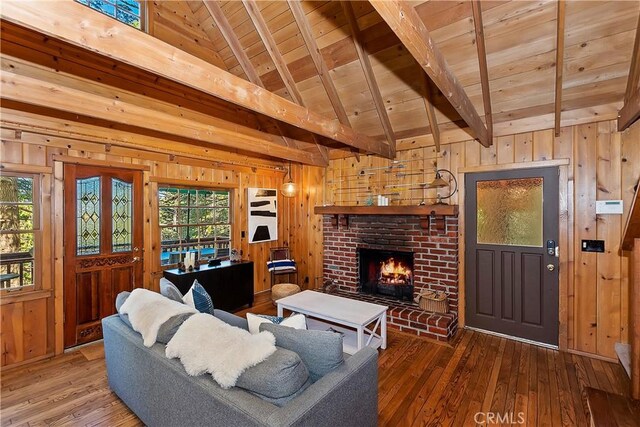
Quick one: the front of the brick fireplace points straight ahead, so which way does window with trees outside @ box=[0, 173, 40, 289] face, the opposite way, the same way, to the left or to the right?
to the left

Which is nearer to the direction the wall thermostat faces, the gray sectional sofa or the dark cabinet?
the gray sectional sofa

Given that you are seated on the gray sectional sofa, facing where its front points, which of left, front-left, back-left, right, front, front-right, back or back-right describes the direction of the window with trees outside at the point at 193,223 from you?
front-left

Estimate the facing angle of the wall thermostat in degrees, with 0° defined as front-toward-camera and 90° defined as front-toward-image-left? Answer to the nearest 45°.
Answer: approximately 0°

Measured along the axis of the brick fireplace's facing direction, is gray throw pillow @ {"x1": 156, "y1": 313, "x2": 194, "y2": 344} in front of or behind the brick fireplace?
in front

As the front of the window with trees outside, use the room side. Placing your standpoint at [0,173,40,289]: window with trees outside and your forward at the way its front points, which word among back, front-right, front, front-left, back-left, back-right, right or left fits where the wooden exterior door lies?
left

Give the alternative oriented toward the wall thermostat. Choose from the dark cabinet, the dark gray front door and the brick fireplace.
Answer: the dark cabinet

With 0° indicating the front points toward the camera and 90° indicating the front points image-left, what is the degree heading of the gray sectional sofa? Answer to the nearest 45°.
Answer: approximately 225°

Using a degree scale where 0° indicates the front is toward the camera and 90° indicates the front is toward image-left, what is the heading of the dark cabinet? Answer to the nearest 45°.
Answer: approximately 315°

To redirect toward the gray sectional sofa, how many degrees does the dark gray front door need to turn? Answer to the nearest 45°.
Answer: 0° — it already faces it
